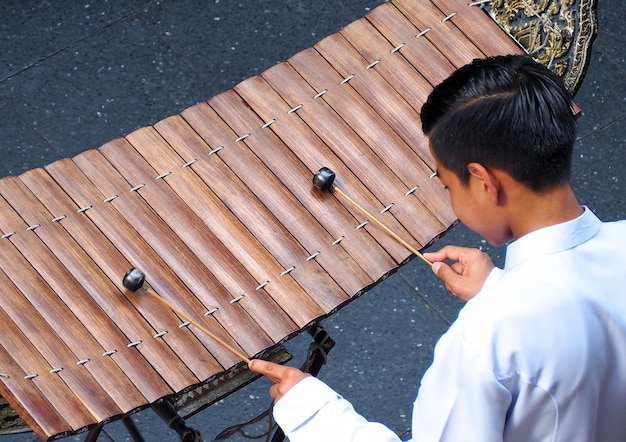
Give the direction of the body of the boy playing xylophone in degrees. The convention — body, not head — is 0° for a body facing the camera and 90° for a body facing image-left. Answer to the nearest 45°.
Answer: approximately 135°

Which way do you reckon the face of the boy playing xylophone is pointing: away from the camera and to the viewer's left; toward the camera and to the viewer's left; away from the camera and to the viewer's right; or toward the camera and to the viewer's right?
away from the camera and to the viewer's left
